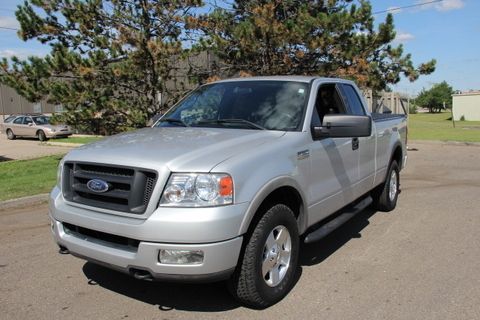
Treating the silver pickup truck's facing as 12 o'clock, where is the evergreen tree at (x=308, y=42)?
The evergreen tree is roughly at 5 o'clock from the silver pickup truck.

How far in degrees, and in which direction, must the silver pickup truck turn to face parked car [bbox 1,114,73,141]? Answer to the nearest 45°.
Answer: approximately 90° to its right

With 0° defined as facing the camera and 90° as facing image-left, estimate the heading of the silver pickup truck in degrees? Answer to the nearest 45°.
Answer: approximately 45°

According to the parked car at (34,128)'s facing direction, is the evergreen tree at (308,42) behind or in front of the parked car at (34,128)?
in front

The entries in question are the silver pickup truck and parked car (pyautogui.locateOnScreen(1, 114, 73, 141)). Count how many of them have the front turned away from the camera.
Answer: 0

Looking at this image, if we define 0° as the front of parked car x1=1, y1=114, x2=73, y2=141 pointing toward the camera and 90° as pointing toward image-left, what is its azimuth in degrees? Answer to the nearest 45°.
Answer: approximately 315°
